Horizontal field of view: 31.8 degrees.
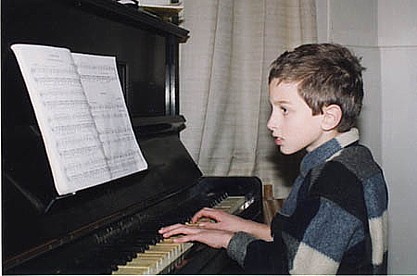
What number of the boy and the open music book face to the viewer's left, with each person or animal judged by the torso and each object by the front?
1

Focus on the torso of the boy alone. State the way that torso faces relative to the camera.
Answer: to the viewer's left

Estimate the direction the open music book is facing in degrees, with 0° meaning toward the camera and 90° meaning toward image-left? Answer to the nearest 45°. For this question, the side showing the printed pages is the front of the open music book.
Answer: approximately 315°

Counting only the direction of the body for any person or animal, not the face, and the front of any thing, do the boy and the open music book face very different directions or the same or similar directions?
very different directions

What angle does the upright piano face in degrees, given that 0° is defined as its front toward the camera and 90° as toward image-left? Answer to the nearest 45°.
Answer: approximately 315°

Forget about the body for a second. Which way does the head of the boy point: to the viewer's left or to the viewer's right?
to the viewer's left
